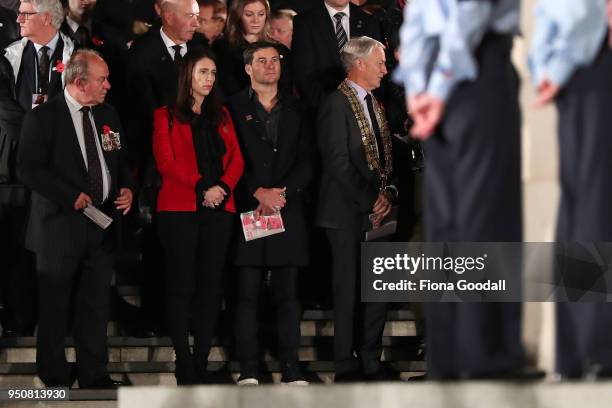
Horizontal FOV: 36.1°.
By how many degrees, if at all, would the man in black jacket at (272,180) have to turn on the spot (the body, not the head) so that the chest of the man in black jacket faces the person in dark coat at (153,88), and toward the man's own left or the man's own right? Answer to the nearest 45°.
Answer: approximately 90° to the man's own right

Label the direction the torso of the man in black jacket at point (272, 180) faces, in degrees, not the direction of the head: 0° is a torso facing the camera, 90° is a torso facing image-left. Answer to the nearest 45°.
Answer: approximately 0°
